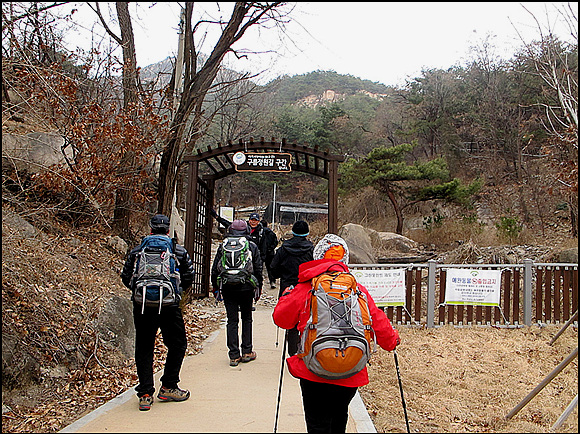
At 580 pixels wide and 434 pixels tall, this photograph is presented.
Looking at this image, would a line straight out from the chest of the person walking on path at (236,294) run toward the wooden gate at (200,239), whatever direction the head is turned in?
yes

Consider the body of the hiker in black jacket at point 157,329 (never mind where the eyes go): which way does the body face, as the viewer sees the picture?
away from the camera

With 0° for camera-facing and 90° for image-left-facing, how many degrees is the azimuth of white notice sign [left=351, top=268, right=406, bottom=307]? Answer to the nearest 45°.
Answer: approximately 0°

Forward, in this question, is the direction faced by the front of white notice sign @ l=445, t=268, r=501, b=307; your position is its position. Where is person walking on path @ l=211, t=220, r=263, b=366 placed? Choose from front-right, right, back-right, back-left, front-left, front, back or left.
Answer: front-right

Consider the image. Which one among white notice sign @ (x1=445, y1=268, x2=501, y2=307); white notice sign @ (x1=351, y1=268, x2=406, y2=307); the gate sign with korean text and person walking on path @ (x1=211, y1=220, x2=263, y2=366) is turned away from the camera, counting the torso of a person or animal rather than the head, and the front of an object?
the person walking on path

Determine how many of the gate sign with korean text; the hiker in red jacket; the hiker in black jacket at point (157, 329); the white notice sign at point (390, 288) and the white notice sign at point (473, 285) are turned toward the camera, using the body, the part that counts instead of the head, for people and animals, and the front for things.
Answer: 3

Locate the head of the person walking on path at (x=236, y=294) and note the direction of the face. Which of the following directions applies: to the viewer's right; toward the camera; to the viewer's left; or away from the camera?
away from the camera

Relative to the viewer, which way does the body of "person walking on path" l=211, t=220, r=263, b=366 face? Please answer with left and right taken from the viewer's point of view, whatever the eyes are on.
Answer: facing away from the viewer

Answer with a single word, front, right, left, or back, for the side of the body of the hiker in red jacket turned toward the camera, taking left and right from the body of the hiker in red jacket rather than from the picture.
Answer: back

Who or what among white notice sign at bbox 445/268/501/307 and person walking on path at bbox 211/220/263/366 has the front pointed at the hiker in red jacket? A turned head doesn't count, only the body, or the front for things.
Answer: the white notice sign

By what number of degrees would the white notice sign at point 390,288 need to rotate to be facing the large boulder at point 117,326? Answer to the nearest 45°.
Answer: approximately 45° to its right

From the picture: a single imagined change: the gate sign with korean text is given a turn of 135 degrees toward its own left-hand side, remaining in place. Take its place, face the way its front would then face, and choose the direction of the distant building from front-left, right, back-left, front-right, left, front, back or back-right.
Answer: front-left

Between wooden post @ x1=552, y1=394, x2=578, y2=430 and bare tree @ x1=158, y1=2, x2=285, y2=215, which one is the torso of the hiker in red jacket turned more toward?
the bare tree

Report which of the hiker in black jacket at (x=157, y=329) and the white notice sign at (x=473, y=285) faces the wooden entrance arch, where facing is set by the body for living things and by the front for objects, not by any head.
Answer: the hiker in black jacket

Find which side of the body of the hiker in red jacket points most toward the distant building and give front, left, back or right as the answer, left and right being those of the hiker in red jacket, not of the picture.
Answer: front

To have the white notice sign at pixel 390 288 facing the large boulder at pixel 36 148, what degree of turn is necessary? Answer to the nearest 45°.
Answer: approximately 90° to its right

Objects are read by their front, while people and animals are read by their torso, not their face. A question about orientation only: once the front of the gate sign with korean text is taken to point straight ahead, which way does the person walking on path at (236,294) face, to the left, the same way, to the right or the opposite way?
the opposite way

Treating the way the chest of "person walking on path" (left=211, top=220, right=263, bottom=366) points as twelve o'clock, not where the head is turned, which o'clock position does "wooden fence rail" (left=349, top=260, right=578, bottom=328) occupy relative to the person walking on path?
The wooden fence rail is roughly at 2 o'clock from the person walking on path.
